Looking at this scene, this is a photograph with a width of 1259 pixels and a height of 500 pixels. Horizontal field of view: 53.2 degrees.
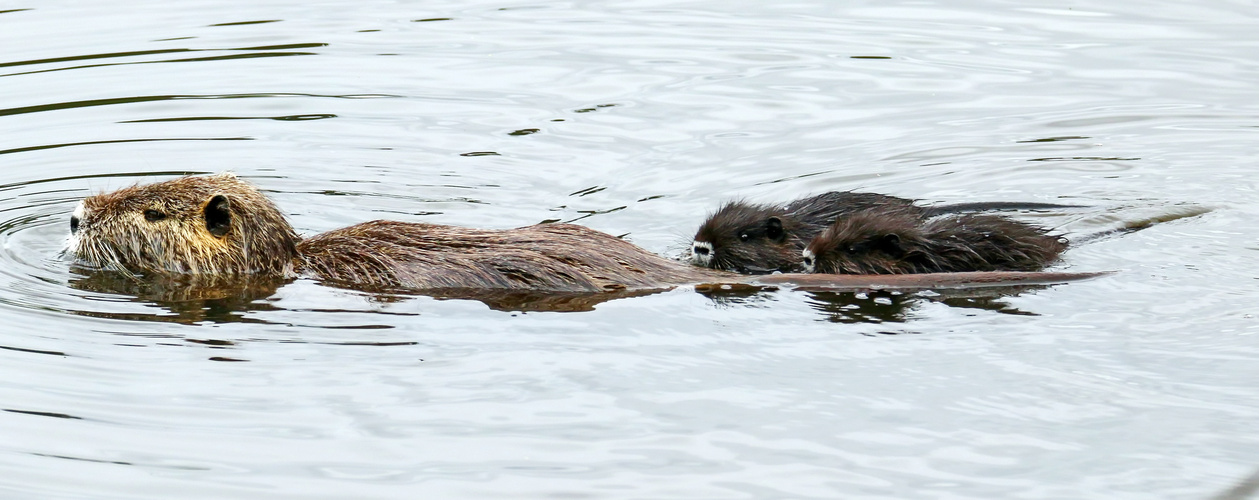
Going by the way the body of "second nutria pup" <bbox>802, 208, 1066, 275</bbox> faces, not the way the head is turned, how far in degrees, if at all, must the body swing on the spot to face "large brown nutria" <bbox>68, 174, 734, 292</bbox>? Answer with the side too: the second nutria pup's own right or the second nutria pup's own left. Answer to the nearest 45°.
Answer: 0° — it already faces it

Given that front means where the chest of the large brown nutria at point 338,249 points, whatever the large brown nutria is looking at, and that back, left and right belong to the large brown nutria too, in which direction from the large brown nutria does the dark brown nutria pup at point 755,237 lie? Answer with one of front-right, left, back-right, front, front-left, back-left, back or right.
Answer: back

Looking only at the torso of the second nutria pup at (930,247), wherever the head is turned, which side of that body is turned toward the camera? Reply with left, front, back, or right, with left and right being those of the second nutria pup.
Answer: left

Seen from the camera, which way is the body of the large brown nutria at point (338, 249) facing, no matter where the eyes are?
to the viewer's left

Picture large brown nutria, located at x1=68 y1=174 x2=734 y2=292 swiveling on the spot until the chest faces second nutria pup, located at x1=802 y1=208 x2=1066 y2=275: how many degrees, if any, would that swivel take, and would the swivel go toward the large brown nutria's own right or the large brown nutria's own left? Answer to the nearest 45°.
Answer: approximately 180°

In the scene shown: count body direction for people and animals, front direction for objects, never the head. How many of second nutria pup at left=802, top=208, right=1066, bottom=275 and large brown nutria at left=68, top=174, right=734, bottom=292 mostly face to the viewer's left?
2
